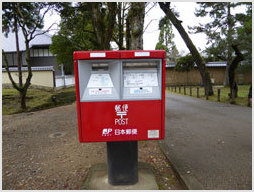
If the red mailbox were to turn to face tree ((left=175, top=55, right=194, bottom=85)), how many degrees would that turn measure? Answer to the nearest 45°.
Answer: approximately 180°

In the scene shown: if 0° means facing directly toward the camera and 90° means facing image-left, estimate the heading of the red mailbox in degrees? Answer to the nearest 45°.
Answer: approximately 0°

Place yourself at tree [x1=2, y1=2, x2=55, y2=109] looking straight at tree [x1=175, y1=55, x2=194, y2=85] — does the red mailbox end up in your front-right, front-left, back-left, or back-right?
back-right

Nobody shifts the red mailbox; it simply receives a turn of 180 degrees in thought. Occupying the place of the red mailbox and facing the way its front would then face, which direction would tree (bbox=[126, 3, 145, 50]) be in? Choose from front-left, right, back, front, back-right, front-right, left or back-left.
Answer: front

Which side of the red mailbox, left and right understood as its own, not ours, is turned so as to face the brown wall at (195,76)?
back

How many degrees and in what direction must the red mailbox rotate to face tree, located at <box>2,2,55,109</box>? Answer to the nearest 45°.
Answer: approximately 135° to its right

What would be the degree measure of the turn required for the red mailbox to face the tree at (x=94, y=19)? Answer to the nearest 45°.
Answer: approximately 180°
